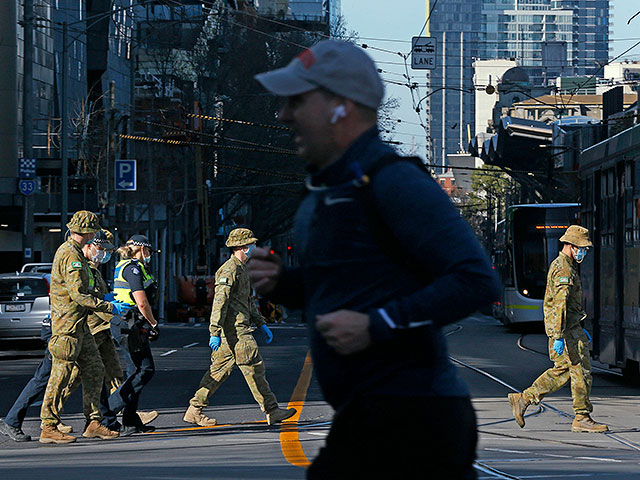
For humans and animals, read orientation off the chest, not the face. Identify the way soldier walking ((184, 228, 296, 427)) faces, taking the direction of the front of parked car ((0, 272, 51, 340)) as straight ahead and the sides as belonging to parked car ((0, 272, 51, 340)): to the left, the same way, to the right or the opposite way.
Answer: to the right

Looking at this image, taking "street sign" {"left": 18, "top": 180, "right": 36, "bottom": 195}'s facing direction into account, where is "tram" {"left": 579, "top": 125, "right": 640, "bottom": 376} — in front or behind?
in front

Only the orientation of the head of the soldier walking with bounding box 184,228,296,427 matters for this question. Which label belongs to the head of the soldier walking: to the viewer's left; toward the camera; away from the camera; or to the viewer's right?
to the viewer's right
